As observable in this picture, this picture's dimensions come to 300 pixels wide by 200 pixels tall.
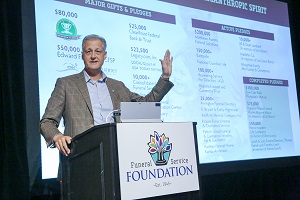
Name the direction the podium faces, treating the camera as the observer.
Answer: facing the viewer and to the right of the viewer

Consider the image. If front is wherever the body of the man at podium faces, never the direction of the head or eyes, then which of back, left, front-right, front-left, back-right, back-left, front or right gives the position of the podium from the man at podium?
front

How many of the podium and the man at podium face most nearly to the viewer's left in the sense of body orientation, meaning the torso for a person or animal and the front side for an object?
0

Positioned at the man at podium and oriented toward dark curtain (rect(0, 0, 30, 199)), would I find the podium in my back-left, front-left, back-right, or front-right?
back-left

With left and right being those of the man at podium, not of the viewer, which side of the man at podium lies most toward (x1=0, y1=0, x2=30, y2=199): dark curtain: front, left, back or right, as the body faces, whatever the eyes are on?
right

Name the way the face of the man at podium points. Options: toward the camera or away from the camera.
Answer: toward the camera

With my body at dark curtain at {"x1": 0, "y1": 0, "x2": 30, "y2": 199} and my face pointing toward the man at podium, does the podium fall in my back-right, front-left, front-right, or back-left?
front-right

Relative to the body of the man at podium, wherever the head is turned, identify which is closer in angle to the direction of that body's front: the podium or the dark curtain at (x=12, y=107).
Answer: the podium

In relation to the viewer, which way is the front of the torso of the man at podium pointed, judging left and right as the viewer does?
facing the viewer
